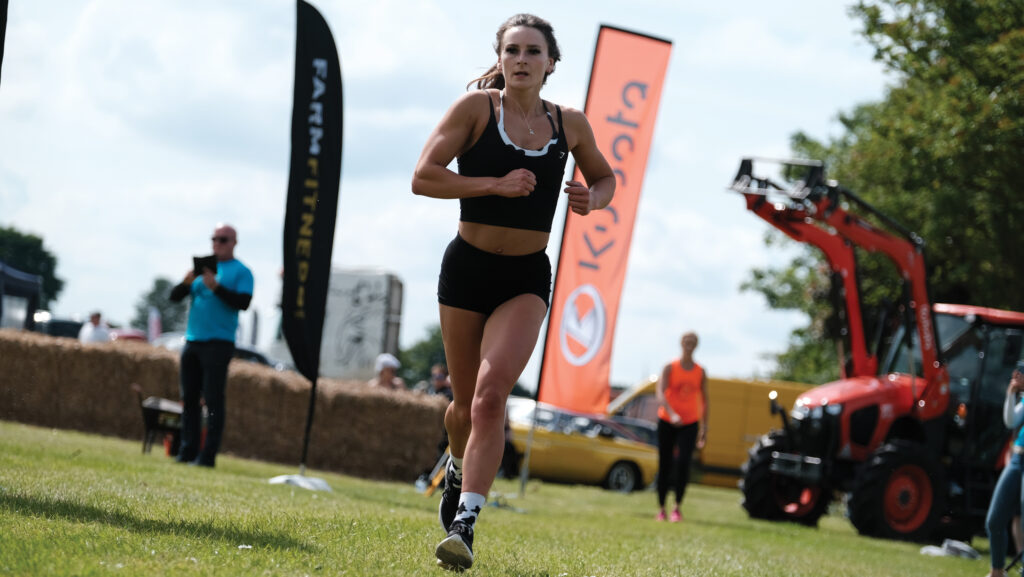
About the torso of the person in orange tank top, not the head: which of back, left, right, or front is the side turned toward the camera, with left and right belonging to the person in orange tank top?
front

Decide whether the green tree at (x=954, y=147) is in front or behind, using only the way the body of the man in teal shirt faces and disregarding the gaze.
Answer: behind

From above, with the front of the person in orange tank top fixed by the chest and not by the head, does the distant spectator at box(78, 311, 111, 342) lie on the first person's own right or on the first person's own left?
on the first person's own right

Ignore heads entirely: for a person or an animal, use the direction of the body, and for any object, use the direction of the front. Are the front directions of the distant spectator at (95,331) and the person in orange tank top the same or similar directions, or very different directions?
same or similar directions

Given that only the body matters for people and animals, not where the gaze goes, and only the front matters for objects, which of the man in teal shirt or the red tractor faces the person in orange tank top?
the red tractor

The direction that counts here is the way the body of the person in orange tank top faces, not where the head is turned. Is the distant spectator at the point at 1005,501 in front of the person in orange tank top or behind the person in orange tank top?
in front

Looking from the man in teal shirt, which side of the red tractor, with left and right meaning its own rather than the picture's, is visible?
front

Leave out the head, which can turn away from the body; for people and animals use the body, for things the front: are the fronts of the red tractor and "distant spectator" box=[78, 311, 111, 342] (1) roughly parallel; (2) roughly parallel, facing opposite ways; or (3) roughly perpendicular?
roughly perpendicular

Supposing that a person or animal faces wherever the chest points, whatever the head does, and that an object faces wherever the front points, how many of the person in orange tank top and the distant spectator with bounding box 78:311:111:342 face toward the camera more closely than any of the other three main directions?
2

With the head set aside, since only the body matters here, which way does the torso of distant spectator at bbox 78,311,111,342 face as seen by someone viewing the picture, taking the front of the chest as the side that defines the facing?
toward the camera

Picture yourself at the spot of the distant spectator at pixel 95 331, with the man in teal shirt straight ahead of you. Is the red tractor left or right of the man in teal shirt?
left

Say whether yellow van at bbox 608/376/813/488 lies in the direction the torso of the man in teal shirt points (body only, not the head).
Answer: no

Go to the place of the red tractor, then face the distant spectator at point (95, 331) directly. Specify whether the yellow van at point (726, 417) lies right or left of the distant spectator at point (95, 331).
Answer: right

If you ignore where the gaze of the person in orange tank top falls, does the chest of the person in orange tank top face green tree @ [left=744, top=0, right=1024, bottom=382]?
no
